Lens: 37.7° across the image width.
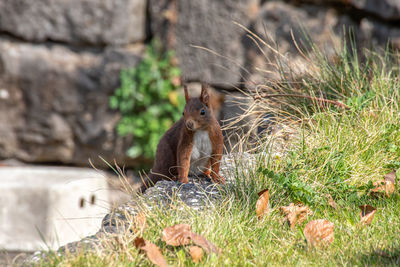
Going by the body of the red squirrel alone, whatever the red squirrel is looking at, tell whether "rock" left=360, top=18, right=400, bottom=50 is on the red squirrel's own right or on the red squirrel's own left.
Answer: on the red squirrel's own left

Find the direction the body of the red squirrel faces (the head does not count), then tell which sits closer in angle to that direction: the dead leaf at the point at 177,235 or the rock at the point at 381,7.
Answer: the dead leaf

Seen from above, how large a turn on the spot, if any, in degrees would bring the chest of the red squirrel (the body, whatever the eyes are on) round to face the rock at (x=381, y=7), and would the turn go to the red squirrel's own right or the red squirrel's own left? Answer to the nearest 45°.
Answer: approximately 90° to the red squirrel's own left

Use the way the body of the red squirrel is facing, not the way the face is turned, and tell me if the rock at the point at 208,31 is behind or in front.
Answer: behind

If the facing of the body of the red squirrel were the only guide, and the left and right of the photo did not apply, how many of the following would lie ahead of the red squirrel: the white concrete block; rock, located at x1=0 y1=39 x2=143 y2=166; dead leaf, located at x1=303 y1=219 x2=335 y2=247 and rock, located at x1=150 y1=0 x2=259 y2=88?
1

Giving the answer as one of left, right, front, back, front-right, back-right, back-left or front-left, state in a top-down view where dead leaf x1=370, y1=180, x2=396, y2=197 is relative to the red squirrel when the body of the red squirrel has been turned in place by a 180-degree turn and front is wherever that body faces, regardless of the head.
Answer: back-right

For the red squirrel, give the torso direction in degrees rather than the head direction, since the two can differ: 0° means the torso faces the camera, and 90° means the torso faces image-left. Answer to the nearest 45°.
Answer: approximately 315°

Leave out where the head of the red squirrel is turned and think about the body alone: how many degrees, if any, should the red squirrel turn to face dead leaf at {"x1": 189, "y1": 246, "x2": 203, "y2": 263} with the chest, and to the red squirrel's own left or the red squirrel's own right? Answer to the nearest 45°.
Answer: approximately 45° to the red squirrel's own right

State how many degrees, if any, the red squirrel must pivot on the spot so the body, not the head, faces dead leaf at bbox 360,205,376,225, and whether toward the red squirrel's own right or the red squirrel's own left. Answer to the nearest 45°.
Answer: approximately 45° to the red squirrel's own left

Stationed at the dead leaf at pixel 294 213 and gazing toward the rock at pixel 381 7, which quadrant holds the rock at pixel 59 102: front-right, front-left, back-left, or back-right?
front-left

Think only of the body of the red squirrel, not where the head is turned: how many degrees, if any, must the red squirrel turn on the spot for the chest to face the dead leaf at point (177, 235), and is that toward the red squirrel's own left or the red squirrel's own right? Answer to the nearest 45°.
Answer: approximately 45° to the red squirrel's own right

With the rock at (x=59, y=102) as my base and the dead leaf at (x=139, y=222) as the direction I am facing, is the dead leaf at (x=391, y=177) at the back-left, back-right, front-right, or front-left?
front-left

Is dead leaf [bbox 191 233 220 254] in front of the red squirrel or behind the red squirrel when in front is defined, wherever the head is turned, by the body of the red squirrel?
in front

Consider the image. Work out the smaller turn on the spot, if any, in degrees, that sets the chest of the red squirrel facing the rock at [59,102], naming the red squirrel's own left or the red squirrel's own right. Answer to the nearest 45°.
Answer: approximately 180°
